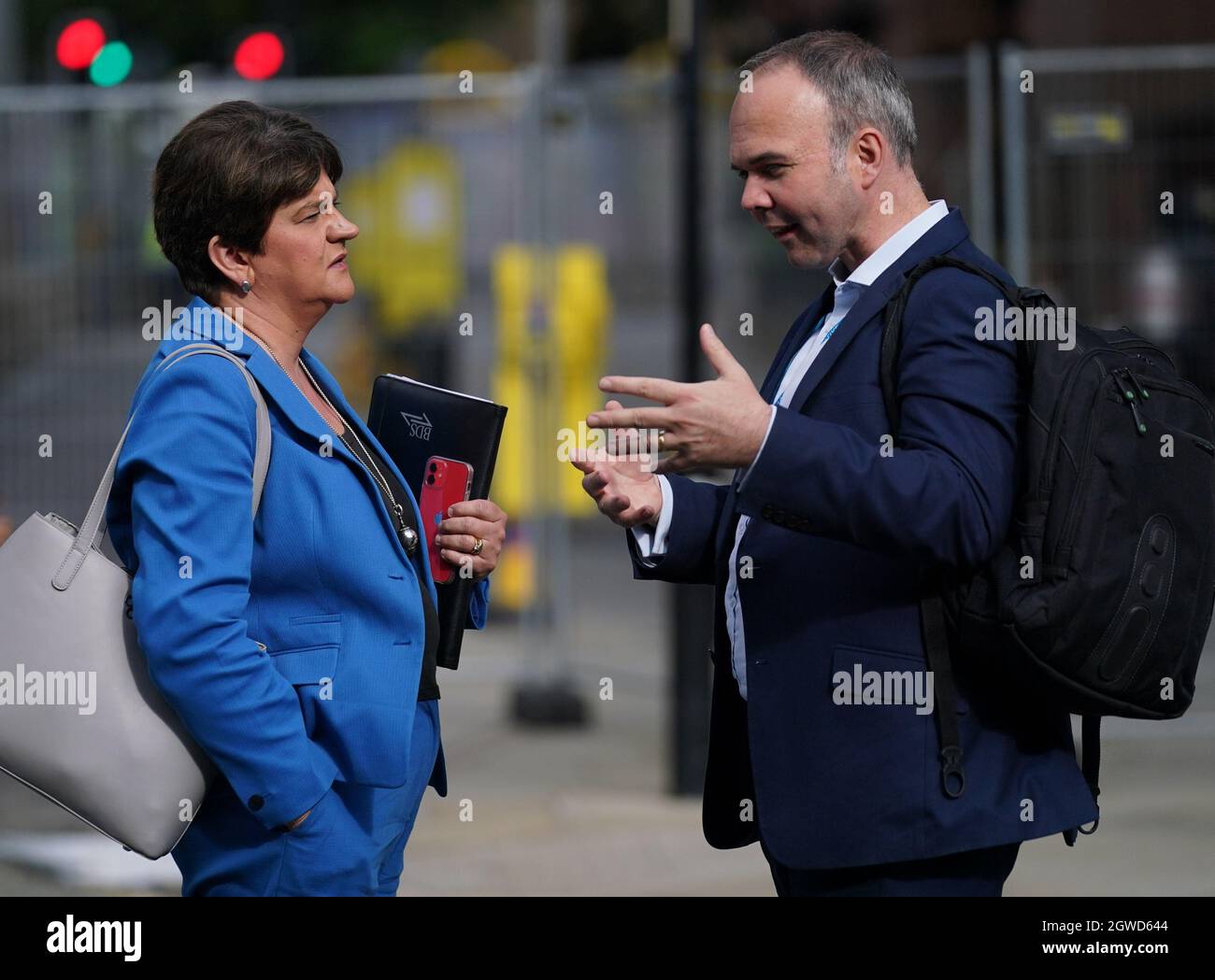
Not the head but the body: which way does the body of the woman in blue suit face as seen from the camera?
to the viewer's right

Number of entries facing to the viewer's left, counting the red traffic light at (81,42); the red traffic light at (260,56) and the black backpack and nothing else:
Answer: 0

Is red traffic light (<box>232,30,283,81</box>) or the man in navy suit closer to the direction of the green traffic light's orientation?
the man in navy suit

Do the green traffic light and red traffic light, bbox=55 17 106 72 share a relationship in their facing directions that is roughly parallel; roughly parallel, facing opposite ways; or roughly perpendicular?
roughly parallel

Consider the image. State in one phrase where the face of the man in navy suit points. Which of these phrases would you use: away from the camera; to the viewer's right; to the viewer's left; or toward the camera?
to the viewer's left

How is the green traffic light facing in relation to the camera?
toward the camera

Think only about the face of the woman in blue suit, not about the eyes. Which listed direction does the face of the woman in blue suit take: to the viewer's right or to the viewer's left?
to the viewer's right

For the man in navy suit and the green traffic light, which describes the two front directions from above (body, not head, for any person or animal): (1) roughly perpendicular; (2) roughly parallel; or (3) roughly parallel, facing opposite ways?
roughly perpendicular

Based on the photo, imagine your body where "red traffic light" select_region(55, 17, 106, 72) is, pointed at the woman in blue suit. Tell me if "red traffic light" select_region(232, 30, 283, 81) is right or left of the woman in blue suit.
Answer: left

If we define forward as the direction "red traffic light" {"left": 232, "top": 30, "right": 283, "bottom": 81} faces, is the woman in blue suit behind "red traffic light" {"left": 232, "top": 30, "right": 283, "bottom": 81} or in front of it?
in front

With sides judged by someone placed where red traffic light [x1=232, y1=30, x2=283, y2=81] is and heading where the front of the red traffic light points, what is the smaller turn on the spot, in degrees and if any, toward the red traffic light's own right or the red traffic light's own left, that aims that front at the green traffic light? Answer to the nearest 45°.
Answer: approximately 135° to the red traffic light's own right

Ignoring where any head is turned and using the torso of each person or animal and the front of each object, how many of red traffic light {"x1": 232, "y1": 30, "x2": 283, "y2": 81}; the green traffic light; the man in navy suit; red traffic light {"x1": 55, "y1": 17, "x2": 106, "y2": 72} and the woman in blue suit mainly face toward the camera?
3

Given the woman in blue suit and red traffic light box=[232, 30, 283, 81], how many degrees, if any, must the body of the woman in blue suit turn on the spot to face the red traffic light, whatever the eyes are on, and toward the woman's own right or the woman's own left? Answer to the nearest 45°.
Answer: approximately 90° to the woman's own left

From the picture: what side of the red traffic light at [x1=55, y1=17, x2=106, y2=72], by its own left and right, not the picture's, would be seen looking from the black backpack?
front

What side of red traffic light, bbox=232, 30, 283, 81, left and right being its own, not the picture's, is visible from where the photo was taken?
front

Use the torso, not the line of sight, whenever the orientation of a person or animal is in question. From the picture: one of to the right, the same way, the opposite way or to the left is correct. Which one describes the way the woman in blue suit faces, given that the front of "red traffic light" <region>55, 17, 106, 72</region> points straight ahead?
to the left

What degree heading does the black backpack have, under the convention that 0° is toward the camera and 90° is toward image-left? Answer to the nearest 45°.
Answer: approximately 315°

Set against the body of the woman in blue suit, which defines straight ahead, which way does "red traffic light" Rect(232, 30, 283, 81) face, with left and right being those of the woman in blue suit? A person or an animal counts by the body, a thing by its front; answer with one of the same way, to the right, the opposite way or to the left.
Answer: to the right
